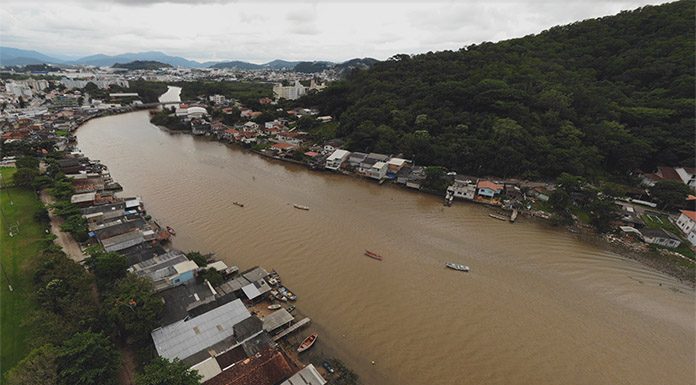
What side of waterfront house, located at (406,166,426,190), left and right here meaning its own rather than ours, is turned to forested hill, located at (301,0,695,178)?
back

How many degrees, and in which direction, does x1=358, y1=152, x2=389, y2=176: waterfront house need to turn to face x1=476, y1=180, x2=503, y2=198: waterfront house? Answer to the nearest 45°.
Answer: approximately 90° to its left

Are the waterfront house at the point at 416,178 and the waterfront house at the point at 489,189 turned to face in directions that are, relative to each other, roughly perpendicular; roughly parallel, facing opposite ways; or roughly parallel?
roughly parallel

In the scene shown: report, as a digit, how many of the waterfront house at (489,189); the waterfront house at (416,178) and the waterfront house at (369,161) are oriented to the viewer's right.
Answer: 0

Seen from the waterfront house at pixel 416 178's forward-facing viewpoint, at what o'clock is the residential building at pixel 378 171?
The residential building is roughly at 2 o'clock from the waterfront house.

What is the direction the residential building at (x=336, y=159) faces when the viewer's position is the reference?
facing the viewer and to the left of the viewer

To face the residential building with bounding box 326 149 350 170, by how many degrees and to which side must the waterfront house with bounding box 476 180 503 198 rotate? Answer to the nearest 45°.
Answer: approximately 45° to its right

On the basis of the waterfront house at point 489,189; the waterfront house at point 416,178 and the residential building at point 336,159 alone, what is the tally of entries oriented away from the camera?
0

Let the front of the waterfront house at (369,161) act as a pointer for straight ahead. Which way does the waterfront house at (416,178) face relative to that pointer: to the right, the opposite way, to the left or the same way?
the same way

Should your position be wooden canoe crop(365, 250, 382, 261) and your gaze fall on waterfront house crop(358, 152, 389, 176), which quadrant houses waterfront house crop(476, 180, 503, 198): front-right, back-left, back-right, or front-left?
front-right

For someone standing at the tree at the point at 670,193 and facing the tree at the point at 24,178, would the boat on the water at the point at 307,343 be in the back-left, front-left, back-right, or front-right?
front-left

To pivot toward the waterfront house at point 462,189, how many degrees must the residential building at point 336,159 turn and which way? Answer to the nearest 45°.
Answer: approximately 90° to its left

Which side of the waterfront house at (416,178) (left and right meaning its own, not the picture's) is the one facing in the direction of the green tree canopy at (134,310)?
front

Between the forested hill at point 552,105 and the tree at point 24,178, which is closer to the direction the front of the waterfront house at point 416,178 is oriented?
the tree

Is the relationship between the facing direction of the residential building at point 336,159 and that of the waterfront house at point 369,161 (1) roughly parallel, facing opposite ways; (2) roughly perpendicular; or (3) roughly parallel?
roughly parallel

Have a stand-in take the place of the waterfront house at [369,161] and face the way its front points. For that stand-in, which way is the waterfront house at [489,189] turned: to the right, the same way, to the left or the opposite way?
the same way

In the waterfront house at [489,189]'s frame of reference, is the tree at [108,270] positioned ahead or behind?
ahead
